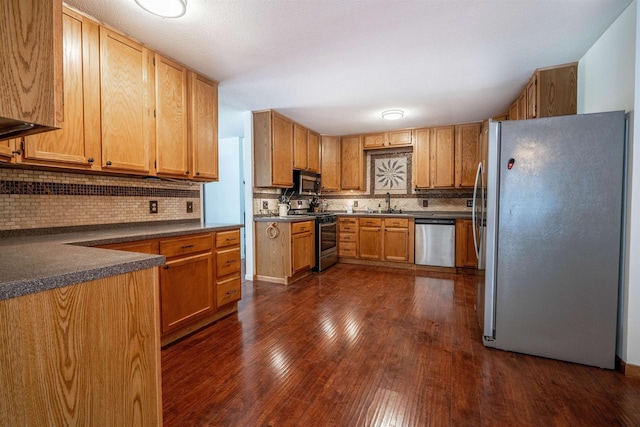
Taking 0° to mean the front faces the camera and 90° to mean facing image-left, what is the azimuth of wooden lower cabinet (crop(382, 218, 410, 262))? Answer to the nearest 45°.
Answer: approximately 0°

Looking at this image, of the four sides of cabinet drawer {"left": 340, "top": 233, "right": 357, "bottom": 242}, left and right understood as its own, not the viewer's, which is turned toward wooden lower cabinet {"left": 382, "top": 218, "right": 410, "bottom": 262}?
left

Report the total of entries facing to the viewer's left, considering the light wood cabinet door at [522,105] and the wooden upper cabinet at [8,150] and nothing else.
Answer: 1

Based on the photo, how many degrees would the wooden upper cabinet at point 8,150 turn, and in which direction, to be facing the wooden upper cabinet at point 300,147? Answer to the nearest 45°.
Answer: approximately 45° to its left

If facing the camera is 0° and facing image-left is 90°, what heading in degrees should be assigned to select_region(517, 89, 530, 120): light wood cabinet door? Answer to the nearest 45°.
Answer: approximately 90°

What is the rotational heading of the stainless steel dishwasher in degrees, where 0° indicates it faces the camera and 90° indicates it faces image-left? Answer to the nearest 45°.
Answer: approximately 0°

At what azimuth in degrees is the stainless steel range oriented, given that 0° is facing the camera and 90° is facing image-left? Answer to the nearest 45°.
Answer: approximately 315°

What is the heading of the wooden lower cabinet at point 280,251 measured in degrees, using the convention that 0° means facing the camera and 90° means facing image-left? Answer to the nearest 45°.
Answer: approximately 315°

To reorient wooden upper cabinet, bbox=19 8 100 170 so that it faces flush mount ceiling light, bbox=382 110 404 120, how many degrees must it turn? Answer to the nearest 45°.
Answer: approximately 45° to its left

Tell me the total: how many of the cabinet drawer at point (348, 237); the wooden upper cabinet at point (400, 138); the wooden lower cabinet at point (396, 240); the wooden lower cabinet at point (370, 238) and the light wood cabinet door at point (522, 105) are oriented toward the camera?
4
